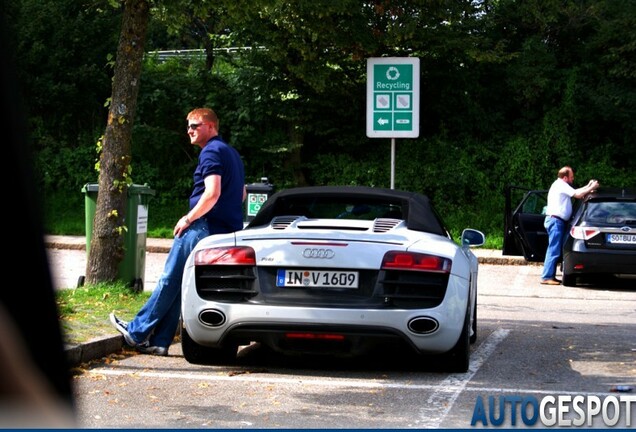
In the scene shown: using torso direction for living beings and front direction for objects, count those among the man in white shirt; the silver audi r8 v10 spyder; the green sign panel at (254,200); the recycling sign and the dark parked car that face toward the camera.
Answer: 2

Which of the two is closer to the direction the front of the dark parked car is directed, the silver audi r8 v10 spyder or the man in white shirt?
the man in white shirt

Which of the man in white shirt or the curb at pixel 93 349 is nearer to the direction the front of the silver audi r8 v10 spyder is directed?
the man in white shirt

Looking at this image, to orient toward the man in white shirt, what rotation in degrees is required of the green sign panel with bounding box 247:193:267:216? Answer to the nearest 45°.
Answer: approximately 90° to its left

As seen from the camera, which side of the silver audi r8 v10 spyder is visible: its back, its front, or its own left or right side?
back

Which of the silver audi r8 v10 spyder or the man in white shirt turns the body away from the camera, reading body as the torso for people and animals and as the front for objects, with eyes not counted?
the silver audi r8 v10 spyder

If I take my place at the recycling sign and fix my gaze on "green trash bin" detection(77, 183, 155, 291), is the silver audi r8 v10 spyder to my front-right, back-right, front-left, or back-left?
front-left

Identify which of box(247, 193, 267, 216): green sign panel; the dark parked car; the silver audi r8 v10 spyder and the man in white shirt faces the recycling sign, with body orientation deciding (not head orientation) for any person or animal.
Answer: the silver audi r8 v10 spyder

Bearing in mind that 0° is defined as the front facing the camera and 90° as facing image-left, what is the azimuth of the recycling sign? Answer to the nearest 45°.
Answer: approximately 0°

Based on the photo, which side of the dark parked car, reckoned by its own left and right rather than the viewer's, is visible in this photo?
back

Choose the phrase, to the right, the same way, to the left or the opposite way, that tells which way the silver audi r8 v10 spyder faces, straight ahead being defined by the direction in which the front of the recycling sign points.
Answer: the opposite way

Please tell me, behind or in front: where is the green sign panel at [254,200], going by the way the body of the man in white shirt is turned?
behind

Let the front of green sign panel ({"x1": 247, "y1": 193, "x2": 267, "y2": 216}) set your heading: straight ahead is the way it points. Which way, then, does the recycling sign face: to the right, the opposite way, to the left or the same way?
the same way

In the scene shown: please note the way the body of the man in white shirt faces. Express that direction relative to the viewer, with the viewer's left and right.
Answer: facing to the right of the viewer

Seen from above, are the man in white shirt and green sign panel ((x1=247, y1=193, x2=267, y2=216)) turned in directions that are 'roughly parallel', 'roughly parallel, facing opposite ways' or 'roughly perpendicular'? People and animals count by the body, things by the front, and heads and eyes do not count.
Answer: roughly perpendicular

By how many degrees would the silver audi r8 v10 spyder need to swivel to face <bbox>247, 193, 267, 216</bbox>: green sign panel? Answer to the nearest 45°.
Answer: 0° — it already faces it

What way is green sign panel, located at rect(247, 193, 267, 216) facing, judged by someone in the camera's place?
facing the viewer

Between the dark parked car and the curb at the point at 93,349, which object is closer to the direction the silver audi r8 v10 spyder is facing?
the dark parked car

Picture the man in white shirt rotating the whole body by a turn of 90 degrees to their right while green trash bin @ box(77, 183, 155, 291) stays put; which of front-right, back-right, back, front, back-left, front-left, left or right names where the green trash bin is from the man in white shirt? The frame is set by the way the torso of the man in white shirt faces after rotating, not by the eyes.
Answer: front-right
